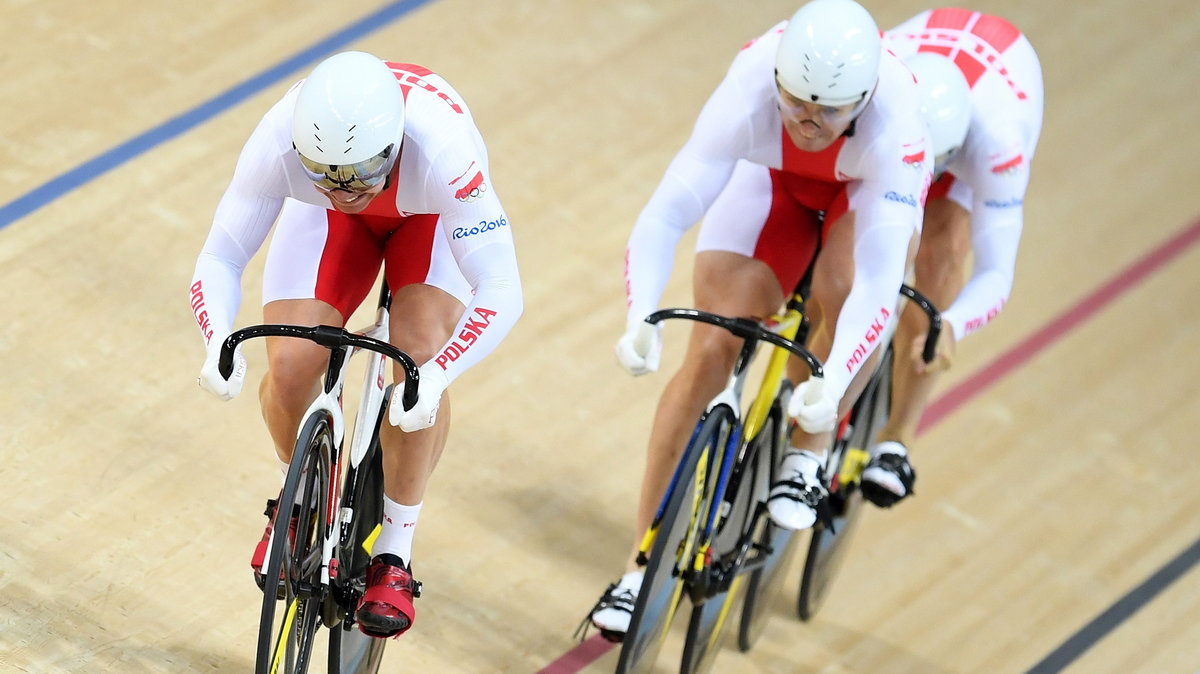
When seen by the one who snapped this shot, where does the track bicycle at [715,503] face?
facing the viewer

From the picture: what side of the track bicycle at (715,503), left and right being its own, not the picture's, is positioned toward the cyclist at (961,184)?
back

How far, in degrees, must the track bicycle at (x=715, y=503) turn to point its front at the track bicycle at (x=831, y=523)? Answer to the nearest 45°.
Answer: approximately 135° to its left

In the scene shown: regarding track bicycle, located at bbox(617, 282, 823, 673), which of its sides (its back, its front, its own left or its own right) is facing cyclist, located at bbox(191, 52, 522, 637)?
right

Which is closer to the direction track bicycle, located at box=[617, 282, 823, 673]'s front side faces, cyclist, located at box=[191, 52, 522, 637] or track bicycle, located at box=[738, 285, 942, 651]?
the cyclist

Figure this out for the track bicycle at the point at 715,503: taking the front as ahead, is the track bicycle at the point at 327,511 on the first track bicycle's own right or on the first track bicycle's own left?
on the first track bicycle's own right
